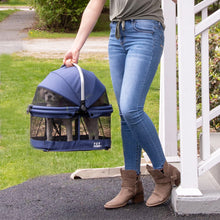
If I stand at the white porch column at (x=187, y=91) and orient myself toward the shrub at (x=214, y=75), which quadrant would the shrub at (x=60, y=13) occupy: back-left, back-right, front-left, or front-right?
front-left

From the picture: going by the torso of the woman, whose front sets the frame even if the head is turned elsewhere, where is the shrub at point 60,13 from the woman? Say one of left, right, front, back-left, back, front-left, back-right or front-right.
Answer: back-right

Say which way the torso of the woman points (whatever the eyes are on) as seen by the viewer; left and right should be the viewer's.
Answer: facing the viewer and to the left of the viewer

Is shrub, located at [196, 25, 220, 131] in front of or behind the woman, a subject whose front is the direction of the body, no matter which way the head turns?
behind

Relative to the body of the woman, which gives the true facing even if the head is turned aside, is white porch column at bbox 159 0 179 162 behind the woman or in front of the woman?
behind

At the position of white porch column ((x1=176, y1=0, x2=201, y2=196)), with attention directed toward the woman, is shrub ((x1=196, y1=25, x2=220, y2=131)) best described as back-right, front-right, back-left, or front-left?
back-right

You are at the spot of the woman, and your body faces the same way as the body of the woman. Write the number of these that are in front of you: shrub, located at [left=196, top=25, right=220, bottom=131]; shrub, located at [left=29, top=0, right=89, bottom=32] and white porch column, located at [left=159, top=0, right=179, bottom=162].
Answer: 0

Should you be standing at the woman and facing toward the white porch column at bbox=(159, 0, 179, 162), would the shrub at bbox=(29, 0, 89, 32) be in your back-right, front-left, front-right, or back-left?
front-left
